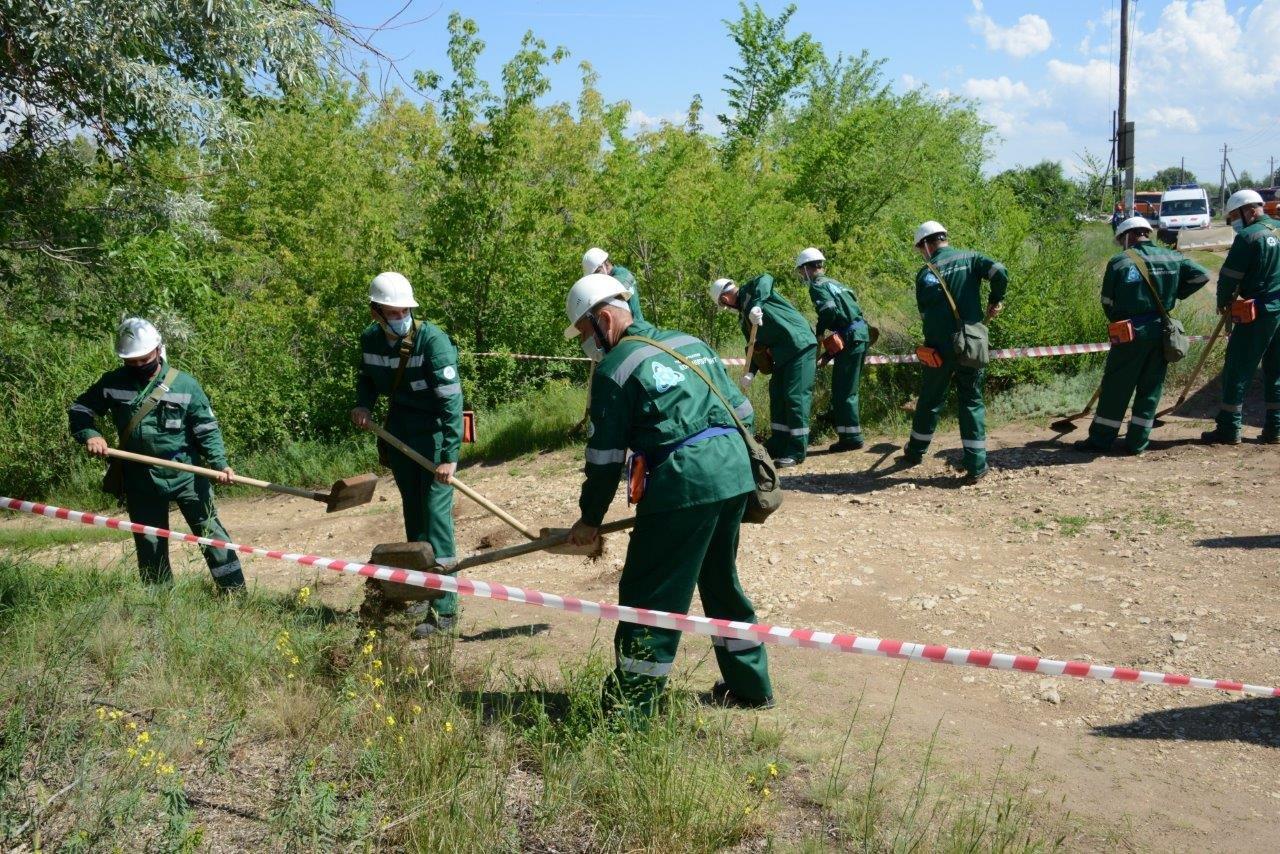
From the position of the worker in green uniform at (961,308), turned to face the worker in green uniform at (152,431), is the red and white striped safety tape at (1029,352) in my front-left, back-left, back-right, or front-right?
back-right

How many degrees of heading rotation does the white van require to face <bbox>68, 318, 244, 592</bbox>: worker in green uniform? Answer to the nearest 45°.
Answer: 0° — it already faces them

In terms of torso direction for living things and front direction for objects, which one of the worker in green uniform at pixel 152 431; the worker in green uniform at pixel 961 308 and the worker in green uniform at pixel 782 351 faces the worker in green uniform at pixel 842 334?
the worker in green uniform at pixel 961 308

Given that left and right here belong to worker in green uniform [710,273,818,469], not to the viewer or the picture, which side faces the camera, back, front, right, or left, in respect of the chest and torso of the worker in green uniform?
left

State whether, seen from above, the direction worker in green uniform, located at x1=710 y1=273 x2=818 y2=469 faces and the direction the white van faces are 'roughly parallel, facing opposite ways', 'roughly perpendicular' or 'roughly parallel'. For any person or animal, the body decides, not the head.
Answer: roughly perpendicular

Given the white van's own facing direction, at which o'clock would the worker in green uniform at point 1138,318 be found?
The worker in green uniform is roughly at 12 o'clock from the white van.

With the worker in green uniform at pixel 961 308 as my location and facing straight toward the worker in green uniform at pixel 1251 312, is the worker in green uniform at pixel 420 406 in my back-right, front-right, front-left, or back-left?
back-right

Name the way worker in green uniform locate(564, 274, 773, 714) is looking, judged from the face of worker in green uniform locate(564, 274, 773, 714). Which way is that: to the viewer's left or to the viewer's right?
to the viewer's left

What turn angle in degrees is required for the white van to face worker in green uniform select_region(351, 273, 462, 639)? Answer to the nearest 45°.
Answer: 0° — it already faces them
